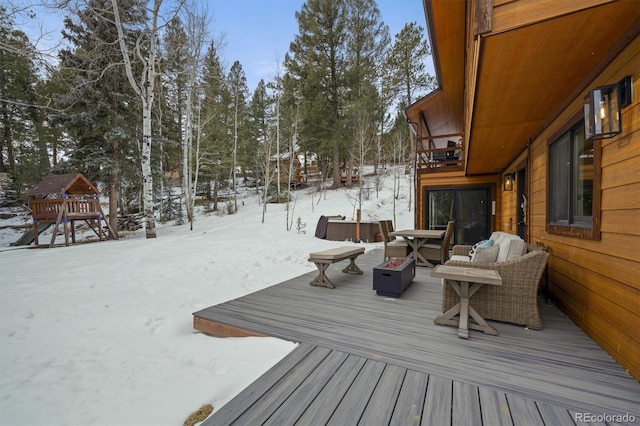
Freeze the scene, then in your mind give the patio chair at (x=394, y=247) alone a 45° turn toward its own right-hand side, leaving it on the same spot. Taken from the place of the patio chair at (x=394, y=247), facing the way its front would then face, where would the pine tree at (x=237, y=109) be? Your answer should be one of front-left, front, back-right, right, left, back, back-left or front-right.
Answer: back

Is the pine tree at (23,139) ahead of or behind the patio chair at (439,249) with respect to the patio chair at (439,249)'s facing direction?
ahead

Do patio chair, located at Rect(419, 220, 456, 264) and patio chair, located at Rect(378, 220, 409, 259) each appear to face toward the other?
yes

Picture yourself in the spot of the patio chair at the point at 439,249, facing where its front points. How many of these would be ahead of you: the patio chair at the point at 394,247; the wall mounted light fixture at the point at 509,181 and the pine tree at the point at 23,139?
2

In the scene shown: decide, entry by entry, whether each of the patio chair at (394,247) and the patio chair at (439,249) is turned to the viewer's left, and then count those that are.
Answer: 1

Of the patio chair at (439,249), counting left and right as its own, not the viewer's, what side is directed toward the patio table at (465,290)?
left

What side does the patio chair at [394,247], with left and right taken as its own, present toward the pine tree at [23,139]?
back

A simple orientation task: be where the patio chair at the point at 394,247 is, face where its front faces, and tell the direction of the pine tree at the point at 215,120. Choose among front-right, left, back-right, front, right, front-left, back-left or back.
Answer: back-left

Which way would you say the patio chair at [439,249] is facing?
to the viewer's left

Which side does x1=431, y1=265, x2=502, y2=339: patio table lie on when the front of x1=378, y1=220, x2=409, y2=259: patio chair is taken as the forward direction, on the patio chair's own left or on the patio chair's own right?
on the patio chair's own right

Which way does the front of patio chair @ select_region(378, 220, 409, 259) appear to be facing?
to the viewer's right

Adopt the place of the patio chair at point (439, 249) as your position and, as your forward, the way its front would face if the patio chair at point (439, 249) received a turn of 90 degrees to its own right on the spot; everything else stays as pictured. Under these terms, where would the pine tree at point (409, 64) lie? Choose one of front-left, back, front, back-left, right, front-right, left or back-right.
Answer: front

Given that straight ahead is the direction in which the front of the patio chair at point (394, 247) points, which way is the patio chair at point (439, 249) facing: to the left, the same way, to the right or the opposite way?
the opposite way

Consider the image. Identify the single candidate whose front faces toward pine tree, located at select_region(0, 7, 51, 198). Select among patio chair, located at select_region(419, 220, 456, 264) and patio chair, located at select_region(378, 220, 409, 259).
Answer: patio chair, located at select_region(419, 220, 456, 264)

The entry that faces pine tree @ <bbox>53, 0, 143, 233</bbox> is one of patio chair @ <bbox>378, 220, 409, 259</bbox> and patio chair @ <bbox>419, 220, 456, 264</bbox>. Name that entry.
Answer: patio chair @ <bbox>419, 220, 456, 264</bbox>
